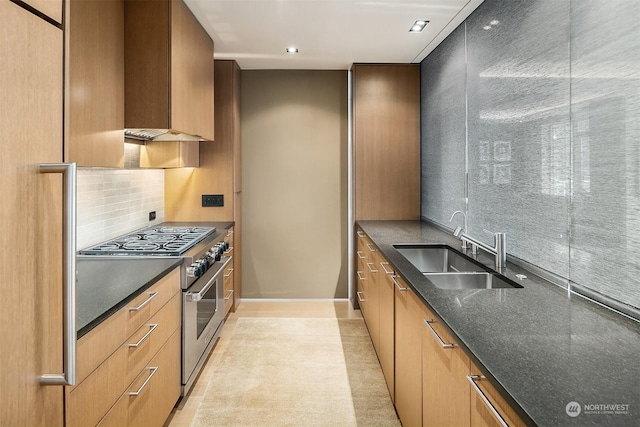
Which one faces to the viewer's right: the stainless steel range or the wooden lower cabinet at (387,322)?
the stainless steel range

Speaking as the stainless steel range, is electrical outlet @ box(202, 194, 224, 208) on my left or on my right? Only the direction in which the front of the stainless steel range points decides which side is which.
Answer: on my left

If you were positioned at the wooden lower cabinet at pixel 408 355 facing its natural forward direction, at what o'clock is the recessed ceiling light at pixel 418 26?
The recessed ceiling light is roughly at 3 o'clock from the wooden lower cabinet.

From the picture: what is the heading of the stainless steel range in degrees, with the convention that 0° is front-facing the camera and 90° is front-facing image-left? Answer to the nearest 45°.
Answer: approximately 270°

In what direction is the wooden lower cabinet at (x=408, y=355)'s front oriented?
to the viewer's left

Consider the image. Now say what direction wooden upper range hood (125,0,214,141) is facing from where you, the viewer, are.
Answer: facing to the right of the viewer

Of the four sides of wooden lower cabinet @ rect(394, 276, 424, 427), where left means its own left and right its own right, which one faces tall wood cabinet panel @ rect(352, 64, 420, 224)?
right
